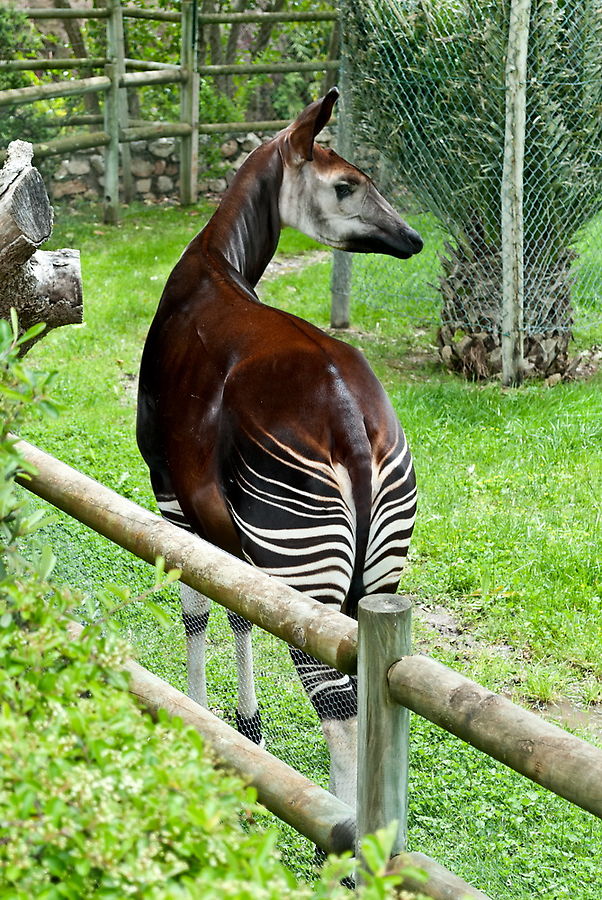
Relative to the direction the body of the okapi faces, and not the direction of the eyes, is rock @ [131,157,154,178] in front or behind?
in front

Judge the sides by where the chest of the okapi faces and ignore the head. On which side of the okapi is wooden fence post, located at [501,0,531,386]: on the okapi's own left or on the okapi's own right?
on the okapi's own right

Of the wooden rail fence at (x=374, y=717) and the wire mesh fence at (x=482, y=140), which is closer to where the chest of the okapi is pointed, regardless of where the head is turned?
the wire mesh fence

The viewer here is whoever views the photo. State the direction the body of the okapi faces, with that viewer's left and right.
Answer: facing away from the viewer and to the left of the viewer

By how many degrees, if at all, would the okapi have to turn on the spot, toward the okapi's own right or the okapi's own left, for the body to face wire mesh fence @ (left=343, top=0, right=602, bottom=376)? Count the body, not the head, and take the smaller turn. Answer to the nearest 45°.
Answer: approximately 45° to the okapi's own right

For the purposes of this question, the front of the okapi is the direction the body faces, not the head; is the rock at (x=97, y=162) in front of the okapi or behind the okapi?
in front
